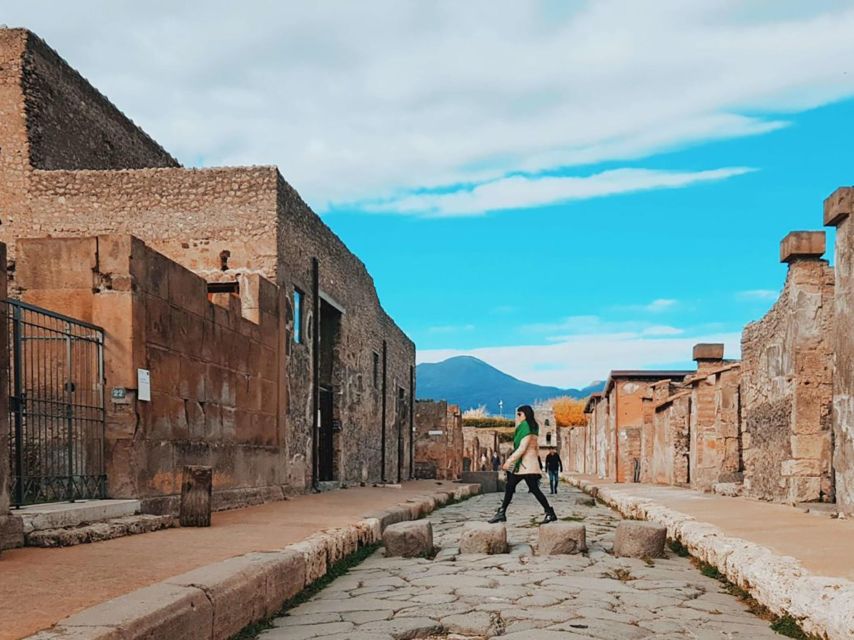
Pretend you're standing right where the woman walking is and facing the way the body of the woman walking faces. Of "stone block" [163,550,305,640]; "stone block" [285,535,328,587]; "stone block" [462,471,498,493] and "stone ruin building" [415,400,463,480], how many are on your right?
2
